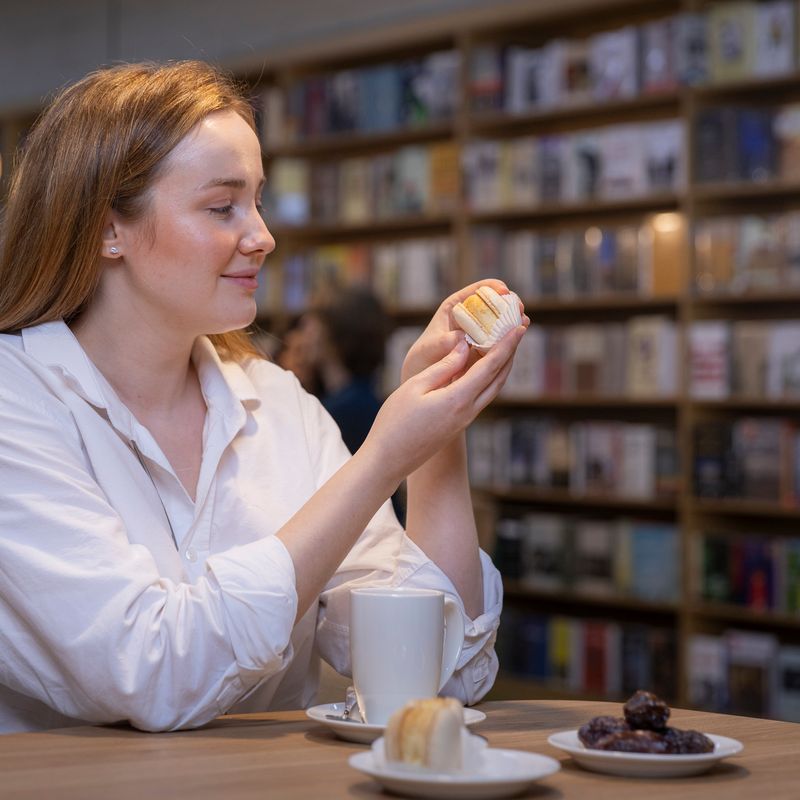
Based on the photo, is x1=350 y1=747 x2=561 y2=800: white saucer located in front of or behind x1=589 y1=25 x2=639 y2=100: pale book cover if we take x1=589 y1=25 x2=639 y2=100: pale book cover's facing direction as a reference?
in front

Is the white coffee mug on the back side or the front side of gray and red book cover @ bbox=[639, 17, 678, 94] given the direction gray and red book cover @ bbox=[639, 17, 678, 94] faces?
on the front side

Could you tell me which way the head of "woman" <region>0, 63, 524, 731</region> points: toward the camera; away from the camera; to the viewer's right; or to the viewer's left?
to the viewer's right

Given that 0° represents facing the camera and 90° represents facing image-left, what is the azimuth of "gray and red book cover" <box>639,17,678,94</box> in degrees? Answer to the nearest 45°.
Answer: approximately 45°

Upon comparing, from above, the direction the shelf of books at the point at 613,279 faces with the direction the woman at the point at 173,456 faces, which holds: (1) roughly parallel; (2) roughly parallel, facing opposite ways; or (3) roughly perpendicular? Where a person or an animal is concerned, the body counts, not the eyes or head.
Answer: roughly perpendicular

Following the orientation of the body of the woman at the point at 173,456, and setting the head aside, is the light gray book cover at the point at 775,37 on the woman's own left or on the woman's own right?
on the woman's own left

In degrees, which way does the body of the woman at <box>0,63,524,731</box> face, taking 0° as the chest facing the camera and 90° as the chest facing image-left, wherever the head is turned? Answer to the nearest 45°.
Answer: approximately 315°

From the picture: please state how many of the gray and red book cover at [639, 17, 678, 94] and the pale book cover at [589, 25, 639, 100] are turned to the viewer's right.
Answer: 0

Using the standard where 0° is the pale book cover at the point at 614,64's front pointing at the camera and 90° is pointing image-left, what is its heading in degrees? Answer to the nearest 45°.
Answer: approximately 45°

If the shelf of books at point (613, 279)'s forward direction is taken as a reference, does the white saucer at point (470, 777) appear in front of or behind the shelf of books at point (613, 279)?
in front

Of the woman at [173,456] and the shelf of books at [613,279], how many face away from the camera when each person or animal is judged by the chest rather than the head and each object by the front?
0

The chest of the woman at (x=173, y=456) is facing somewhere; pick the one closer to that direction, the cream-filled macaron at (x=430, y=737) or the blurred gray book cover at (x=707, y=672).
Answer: the cream-filled macaron
